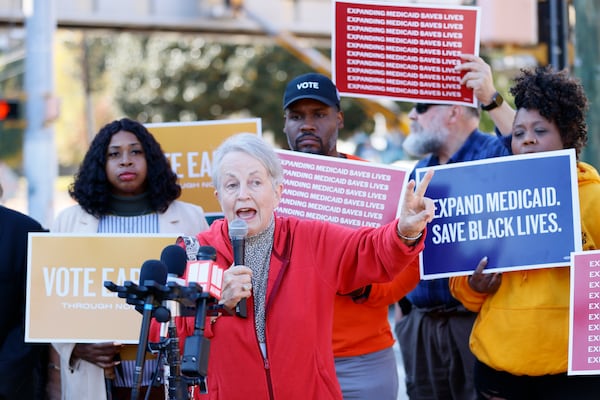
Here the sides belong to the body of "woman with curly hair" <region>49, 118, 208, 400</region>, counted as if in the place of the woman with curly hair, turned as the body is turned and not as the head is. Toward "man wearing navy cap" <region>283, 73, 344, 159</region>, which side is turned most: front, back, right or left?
left

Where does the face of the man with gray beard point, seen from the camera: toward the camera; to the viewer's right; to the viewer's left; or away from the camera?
to the viewer's left

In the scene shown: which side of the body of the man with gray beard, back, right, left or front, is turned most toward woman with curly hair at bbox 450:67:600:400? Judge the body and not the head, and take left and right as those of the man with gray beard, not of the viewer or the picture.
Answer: left

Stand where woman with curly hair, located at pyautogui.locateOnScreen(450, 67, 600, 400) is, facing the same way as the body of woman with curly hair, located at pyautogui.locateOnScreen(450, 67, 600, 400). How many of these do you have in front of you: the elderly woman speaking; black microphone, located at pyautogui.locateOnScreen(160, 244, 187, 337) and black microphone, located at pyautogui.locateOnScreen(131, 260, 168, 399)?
3

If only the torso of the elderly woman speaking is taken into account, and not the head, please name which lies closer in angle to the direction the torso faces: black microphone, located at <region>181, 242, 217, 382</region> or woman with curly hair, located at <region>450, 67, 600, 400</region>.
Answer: the black microphone

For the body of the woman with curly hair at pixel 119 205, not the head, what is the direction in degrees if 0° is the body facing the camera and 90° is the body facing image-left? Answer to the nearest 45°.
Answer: approximately 0°

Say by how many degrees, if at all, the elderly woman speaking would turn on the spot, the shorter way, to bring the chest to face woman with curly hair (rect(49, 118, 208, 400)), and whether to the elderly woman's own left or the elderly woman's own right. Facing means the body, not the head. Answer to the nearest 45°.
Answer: approximately 90° to the elderly woman's own right

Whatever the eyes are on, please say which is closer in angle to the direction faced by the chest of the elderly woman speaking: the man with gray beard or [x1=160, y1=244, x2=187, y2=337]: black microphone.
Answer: the black microphone
